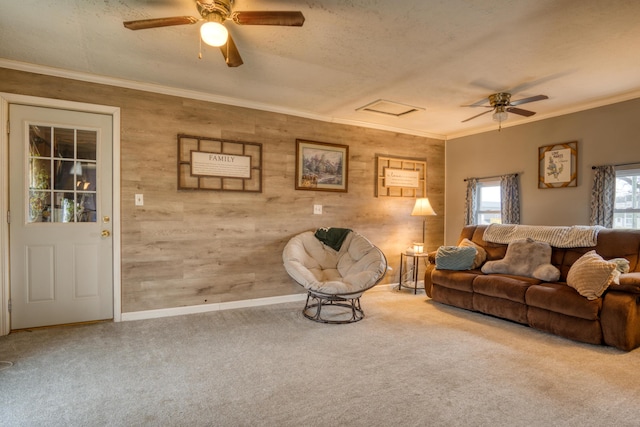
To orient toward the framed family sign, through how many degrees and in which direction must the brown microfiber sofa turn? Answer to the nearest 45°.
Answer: approximately 45° to its right

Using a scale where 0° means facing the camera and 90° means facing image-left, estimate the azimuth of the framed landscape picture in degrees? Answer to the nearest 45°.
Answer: approximately 315°

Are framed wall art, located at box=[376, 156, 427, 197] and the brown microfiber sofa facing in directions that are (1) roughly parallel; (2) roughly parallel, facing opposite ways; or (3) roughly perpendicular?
roughly perpendicular

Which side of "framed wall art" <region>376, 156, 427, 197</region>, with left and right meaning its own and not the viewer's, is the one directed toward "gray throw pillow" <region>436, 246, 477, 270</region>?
front

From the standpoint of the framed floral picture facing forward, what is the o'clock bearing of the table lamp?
The table lamp is roughly at 1 o'clock from the framed floral picture.

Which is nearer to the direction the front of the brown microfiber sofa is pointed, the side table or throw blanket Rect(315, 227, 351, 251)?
the throw blanket

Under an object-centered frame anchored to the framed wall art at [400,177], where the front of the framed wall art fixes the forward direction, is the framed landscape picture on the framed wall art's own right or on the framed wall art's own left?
on the framed wall art's own right

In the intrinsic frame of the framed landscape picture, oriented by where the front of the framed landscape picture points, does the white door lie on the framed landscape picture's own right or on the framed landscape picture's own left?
on the framed landscape picture's own right

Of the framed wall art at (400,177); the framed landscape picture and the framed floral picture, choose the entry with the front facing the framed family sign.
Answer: the framed floral picture

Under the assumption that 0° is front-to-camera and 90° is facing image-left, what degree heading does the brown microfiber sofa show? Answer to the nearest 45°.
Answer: approximately 45°

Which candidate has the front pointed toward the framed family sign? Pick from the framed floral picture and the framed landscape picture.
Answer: the framed floral picture

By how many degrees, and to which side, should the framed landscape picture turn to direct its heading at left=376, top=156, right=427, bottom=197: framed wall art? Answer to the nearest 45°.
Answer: approximately 90° to its left

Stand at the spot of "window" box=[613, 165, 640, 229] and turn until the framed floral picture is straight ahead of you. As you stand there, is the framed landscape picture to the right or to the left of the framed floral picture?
left

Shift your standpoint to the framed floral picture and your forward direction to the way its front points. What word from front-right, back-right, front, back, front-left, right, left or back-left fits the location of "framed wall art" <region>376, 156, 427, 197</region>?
front-right

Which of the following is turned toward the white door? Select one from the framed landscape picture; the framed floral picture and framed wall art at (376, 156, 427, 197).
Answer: the framed floral picture

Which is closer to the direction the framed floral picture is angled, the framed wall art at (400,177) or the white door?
the white door
